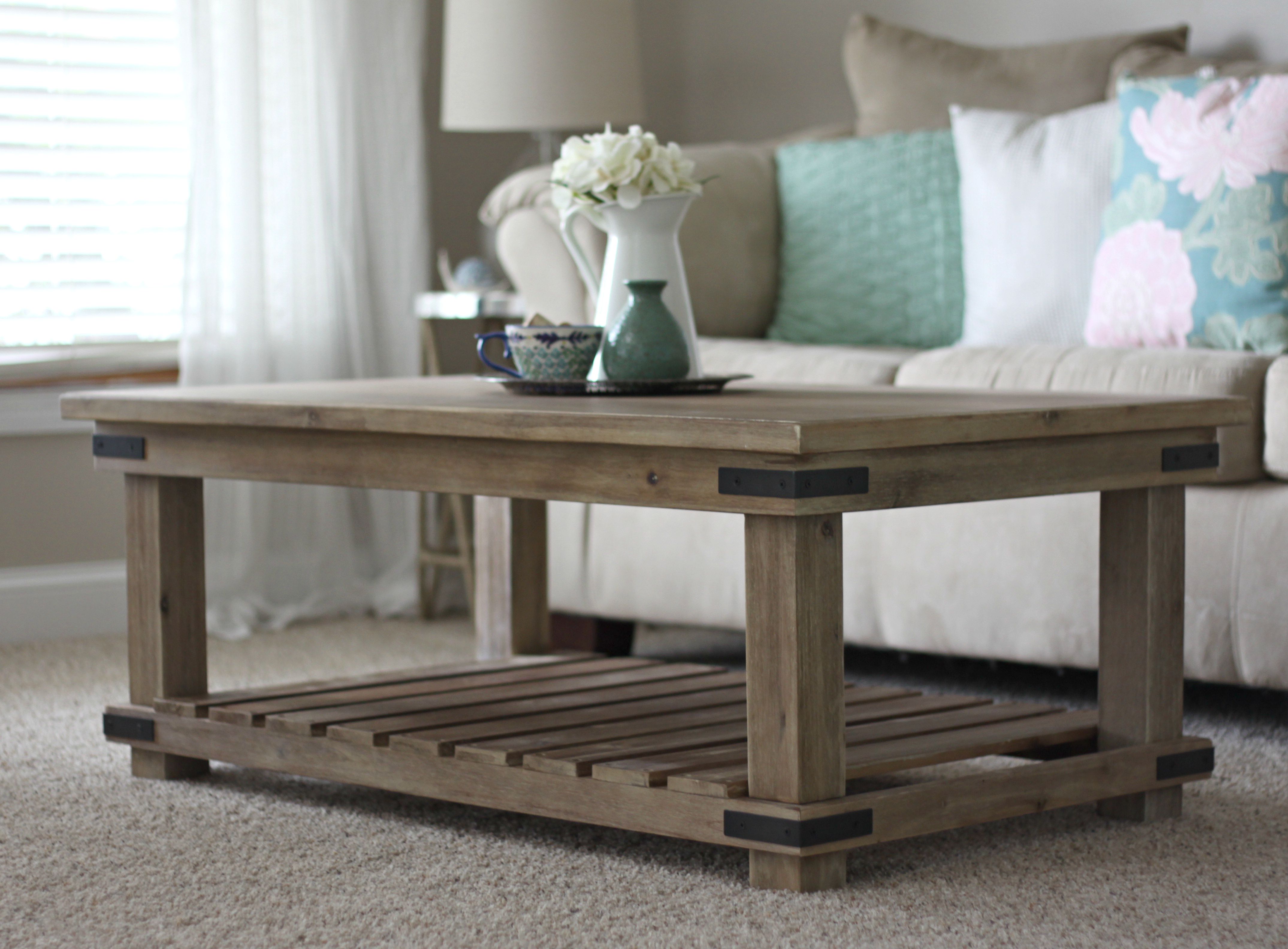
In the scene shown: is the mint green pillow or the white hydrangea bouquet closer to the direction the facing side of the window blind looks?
the white hydrangea bouquet

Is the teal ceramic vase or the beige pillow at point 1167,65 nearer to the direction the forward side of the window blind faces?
the teal ceramic vase

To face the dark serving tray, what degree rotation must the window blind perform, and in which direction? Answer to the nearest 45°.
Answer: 0° — it already faces it

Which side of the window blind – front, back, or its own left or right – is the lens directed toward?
front

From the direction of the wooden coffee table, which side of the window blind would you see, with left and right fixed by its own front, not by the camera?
front

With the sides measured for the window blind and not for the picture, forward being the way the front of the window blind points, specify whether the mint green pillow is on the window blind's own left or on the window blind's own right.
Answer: on the window blind's own left

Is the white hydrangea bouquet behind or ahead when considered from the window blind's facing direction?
ahead

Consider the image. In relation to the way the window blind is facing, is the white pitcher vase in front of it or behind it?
in front

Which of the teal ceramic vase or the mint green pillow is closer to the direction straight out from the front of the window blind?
the teal ceramic vase

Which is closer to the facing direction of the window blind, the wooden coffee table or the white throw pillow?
the wooden coffee table

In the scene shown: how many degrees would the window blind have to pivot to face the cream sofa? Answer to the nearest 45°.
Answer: approximately 45° to its left

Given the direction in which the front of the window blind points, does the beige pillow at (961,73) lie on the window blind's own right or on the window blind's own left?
on the window blind's own left
